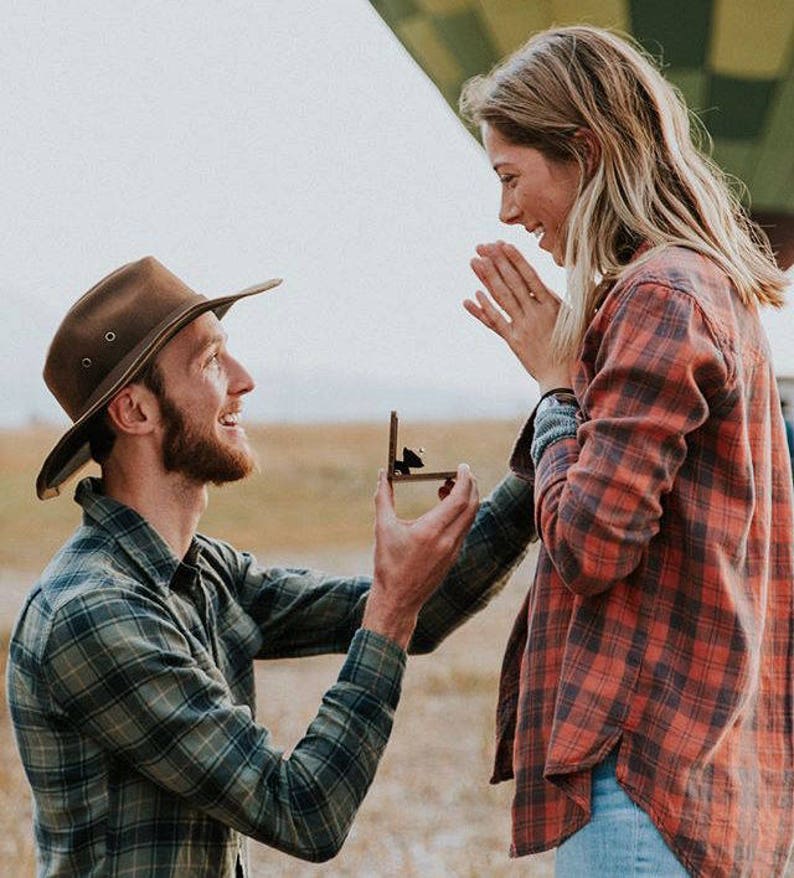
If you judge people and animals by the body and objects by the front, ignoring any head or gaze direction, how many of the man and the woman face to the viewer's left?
1

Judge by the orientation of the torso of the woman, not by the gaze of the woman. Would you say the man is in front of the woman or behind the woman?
in front

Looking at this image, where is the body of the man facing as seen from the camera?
to the viewer's right

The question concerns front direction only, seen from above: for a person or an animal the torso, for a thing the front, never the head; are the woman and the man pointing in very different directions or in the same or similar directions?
very different directions

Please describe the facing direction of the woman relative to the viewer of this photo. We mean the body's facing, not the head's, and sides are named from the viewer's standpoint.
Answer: facing to the left of the viewer

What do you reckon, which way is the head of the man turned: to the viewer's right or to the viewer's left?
to the viewer's right

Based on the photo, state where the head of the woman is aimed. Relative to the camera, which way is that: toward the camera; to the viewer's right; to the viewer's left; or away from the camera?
to the viewer's left
